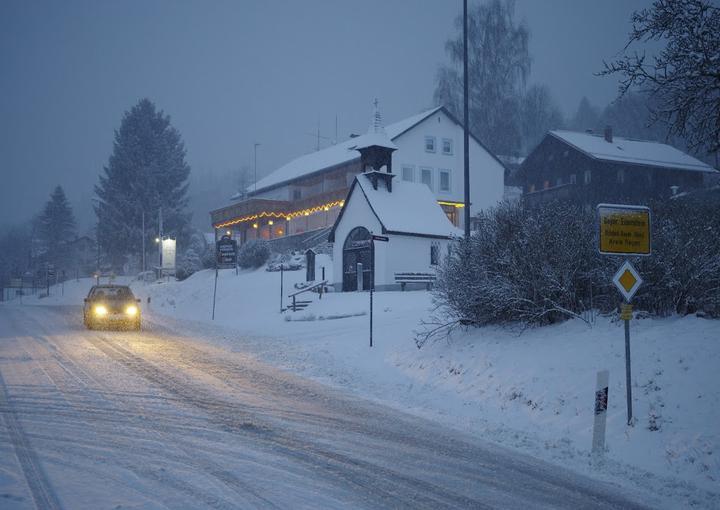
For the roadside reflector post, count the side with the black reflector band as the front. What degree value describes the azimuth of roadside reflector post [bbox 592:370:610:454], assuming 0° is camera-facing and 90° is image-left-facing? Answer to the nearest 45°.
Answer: approximately 0°

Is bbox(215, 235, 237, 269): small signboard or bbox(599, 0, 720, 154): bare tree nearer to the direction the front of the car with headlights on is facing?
the bare tree

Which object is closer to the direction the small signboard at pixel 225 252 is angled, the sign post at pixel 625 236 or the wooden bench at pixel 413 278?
the sign post

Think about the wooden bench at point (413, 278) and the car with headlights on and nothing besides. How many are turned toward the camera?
2
